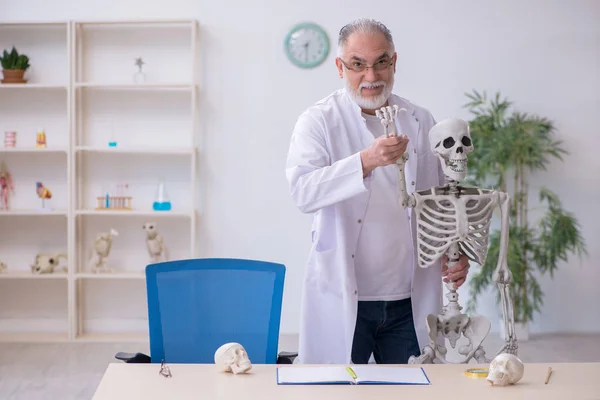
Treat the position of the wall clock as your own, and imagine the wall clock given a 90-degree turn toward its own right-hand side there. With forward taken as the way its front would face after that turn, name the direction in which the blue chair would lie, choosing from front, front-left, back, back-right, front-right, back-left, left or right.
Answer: left

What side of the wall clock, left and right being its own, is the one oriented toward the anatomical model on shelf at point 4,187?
right

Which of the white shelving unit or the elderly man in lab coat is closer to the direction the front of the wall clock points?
the elderly man in lab coat

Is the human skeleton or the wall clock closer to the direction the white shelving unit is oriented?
the human skeleton

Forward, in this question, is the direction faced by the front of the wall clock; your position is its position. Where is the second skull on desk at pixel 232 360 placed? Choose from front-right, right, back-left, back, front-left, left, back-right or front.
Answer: front

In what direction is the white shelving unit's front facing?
toward the camera

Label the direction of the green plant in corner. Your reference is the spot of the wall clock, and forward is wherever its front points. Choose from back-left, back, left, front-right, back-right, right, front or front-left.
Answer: left

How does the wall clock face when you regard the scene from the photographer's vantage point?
facing the viewer

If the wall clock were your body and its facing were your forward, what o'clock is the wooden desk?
The wooden desk is roughly at 12 o'clock from the wall clock.

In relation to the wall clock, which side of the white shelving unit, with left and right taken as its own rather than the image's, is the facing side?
left

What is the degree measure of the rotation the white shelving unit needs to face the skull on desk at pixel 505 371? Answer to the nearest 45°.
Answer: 0° — it already faces it

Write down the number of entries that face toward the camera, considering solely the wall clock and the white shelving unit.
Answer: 2
